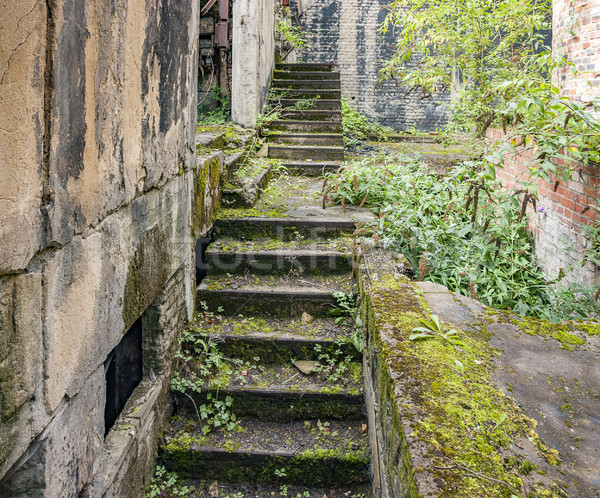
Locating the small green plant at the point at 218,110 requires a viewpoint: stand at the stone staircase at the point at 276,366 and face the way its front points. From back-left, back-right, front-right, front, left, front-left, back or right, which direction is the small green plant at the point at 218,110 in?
back

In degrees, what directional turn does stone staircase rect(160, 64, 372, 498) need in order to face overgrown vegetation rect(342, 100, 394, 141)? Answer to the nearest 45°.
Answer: approximately 180°

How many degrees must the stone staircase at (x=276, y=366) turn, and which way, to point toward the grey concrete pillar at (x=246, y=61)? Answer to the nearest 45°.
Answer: approximately 180°

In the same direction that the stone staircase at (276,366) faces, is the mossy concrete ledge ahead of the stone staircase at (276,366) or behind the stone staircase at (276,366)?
ahead

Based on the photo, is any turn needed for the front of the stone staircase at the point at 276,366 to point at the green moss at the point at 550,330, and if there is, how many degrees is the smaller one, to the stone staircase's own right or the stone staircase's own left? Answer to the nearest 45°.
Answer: approximately 45° to the stone staircase's own left

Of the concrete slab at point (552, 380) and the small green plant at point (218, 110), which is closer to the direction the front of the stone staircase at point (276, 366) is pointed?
the concrete slab

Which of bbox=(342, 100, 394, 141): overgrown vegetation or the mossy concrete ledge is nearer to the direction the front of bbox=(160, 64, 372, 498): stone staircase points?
the mossy concrete ledge

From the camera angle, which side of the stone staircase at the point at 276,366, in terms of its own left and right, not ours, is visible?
front
